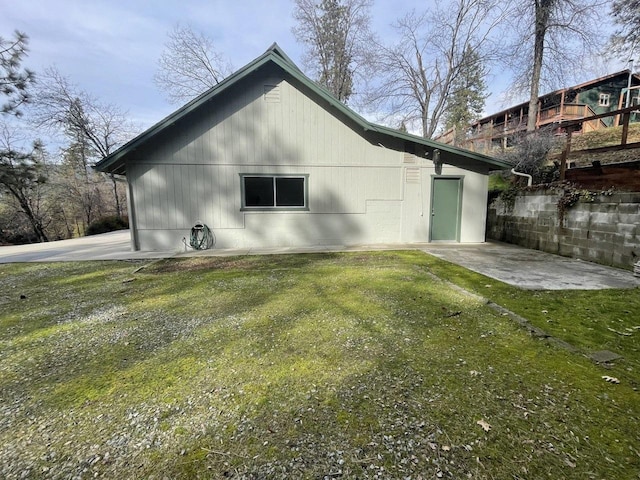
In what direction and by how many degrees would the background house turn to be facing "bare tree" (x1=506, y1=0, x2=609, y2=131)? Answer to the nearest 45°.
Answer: approximately 45° to its left

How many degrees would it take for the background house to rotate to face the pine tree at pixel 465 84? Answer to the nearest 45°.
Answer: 0° — it already faces it

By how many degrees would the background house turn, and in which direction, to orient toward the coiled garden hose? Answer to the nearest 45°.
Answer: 0° — it already faces it

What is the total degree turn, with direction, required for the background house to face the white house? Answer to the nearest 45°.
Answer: approximately 45° to its left

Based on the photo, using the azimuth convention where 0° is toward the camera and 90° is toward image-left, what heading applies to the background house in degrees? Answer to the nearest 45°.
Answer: approximately 45°

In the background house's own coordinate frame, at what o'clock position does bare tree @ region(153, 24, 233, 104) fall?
The bare tree is roughly at 12 o'clock from the background house.

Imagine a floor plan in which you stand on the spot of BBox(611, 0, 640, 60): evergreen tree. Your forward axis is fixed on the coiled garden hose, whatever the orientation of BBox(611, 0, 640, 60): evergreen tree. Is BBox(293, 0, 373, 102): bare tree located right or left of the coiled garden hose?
right

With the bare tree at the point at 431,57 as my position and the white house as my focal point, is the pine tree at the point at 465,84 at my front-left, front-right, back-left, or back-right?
back-left

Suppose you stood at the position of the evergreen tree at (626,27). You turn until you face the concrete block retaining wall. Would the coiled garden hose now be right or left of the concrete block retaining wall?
right

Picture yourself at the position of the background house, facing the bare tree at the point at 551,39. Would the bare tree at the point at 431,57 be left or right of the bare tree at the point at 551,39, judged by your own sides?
right

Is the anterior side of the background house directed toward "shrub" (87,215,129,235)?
yes
